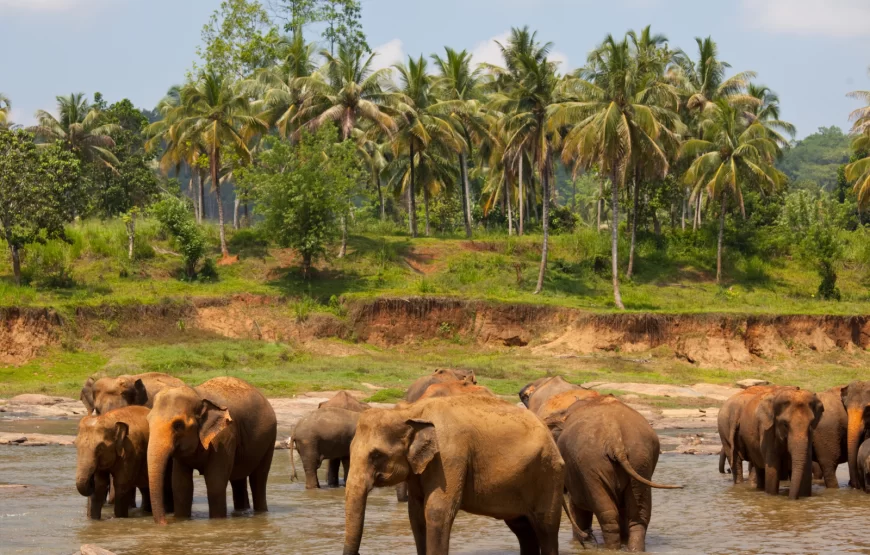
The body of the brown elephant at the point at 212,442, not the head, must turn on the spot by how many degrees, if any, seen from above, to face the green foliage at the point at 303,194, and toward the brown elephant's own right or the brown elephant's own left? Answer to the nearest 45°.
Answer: approximately 135° to the brown elephant's own right

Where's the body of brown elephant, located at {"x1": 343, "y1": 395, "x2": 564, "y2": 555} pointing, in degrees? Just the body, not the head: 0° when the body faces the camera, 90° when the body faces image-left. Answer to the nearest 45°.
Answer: approximately 90°

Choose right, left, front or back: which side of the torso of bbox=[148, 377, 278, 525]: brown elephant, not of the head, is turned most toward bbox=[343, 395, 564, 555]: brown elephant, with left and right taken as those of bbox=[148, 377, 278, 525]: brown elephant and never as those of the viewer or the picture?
left

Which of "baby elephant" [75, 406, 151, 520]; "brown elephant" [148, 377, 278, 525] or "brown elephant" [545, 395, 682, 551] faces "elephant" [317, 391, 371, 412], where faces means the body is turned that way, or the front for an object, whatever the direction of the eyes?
"brown elephant" [545, 395, 682, 551]

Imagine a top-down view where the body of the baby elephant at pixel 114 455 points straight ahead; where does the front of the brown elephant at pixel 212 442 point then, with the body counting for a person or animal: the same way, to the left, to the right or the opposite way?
the same way

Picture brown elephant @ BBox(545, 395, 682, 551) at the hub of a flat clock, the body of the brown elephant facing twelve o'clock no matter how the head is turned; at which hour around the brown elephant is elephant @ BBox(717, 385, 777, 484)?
The elephant is roughly at 2 o'clock from the brown elephant.

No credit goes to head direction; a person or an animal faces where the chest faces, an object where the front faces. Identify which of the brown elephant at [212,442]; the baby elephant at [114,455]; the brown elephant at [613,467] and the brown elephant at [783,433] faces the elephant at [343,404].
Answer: the brown elephant at [613,467]

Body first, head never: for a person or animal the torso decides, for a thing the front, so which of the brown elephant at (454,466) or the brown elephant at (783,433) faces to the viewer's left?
the brown elephant at (454,466)
